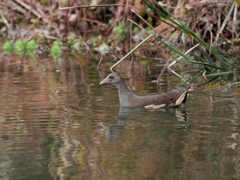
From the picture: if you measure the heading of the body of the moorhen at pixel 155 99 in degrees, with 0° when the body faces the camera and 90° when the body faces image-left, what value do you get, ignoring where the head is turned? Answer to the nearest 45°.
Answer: approximately 90°
